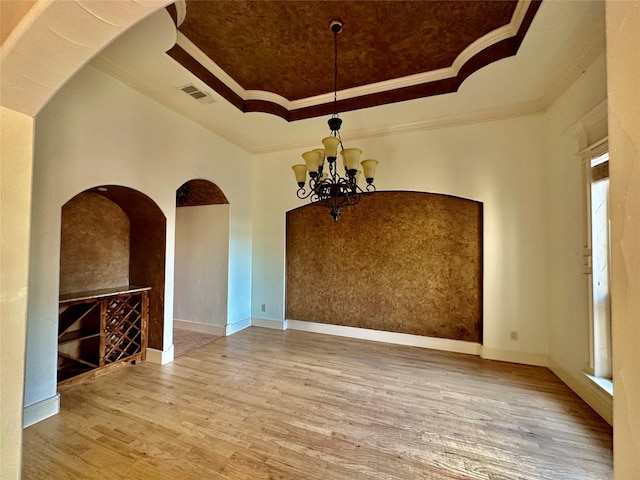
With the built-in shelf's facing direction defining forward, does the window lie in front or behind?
in front

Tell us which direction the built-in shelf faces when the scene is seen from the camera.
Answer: facing the viewer and to the right of the viewer
